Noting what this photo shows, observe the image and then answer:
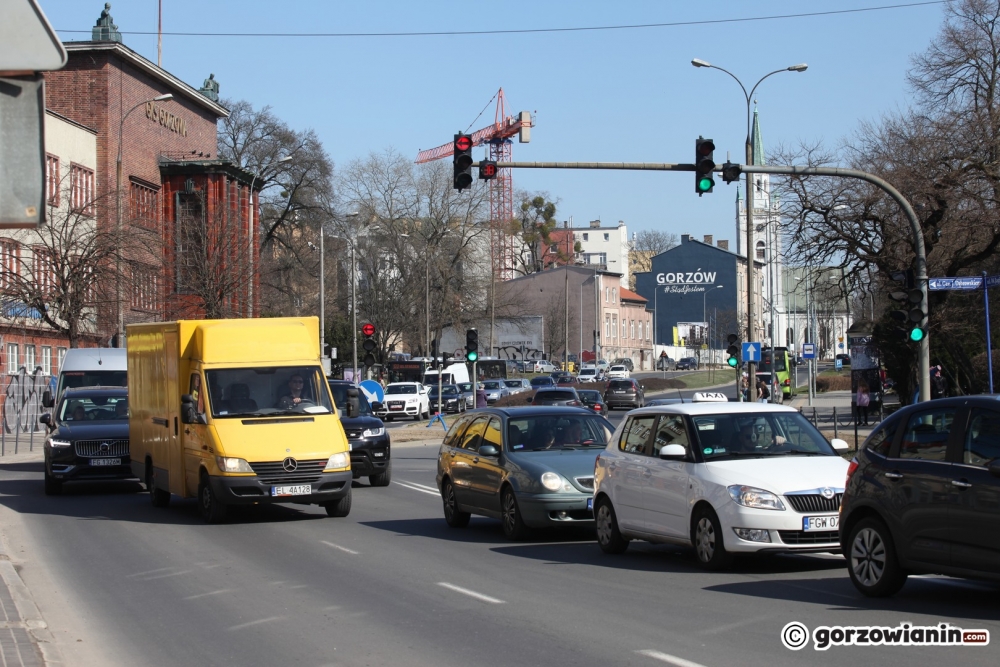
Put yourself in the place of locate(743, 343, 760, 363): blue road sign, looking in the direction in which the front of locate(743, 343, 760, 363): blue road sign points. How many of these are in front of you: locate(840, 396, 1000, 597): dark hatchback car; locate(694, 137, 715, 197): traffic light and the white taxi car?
3

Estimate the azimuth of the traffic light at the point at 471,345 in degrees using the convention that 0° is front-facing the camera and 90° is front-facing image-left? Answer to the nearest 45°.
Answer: approximately 0°

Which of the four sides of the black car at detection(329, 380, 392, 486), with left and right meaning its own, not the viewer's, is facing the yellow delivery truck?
front

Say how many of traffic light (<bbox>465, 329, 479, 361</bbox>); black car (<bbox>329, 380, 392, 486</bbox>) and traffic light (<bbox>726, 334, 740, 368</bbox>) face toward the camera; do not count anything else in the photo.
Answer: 3

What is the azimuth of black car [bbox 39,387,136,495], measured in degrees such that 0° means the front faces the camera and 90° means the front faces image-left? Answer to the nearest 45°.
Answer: approximately 0°

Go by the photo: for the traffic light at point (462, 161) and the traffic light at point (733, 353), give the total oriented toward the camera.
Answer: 2

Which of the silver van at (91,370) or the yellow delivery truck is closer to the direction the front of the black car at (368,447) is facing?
the yellow delivery truck
